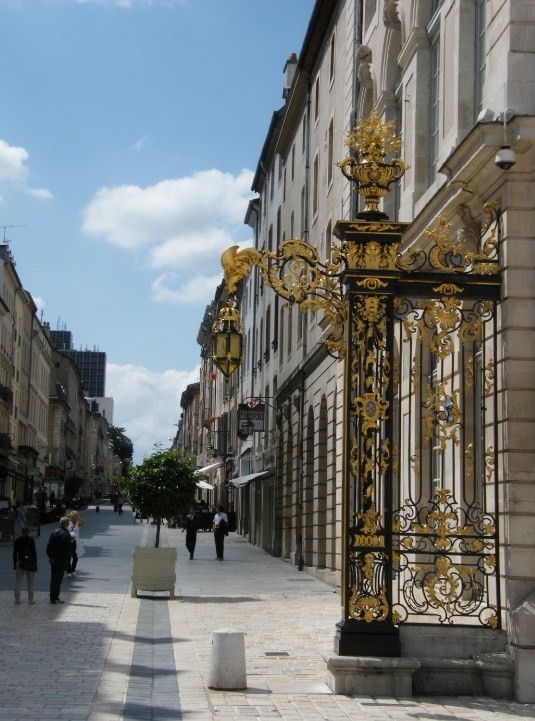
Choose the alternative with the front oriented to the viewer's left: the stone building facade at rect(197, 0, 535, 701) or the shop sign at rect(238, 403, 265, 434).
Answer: the stone building facade

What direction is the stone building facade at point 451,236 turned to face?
to the viewer's left

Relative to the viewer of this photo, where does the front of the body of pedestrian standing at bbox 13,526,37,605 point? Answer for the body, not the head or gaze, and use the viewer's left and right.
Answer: facing away from the viewer
